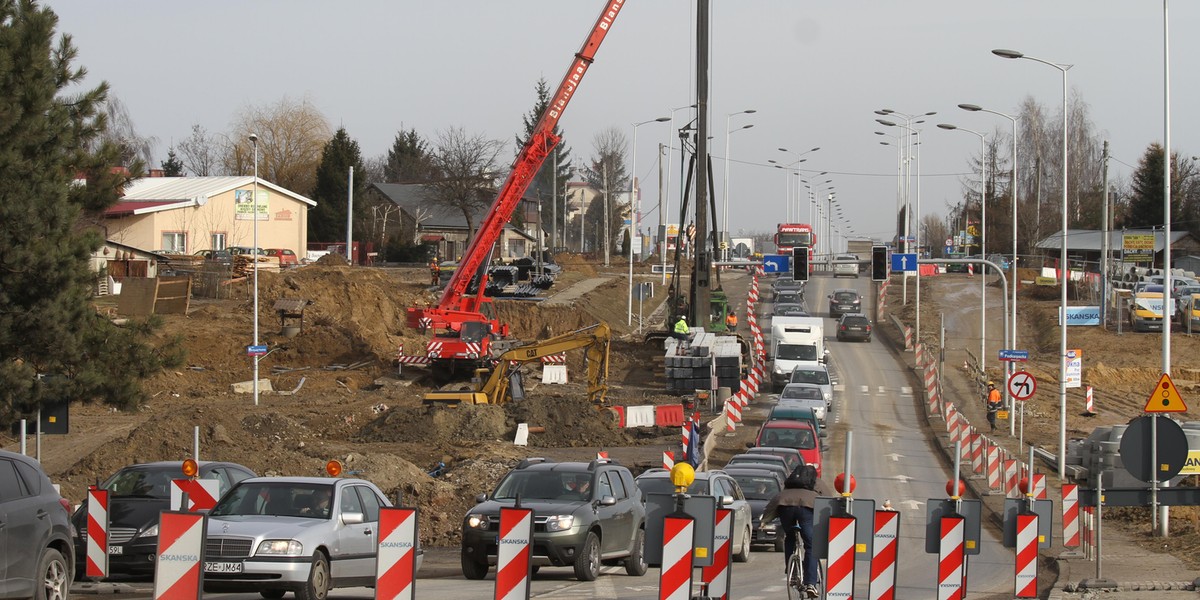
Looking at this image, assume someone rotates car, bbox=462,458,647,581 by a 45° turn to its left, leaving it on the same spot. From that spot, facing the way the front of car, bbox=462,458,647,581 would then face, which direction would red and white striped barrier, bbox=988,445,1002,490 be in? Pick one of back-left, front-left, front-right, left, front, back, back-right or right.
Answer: back-left

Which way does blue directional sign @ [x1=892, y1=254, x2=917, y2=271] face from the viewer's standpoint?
toward the camera

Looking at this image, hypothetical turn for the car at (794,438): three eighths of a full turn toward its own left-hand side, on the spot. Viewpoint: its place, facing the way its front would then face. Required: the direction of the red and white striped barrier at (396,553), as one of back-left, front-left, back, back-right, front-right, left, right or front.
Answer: back-right

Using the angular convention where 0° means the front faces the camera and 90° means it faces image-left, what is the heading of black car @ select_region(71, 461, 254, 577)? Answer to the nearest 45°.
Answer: approximately 45°

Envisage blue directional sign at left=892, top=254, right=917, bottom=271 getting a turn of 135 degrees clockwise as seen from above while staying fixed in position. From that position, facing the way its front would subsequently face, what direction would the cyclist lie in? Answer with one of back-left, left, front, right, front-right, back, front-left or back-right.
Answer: back-left

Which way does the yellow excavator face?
to the viewer's right

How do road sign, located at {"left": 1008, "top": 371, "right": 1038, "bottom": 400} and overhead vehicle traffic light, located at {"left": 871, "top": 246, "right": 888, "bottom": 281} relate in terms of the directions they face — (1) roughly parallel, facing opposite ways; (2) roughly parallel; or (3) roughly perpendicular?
roughly parallel

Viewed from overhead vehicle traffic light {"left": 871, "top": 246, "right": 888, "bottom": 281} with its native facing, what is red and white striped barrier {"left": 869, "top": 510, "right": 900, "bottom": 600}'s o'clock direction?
The red and white striped barrier is roughly at 12 o'clock from the overhead vehicle traffic light.

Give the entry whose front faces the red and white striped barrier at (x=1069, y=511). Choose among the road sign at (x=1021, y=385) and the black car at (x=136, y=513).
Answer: the road sign

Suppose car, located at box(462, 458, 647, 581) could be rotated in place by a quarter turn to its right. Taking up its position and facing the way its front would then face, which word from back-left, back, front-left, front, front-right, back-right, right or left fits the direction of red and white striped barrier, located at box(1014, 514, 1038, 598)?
back-right

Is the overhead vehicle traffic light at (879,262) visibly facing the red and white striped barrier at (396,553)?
yes

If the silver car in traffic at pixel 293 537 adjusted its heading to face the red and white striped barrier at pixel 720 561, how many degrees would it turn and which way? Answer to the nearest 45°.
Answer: approximately 90° to its left

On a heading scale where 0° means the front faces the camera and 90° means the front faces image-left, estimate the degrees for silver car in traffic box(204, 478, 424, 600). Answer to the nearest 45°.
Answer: approximately 45°

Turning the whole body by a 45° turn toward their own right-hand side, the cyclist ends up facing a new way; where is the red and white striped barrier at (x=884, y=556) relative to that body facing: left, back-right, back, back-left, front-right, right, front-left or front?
right

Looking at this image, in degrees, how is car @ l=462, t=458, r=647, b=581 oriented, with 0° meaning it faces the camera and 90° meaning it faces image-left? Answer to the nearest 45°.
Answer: approximately 45°

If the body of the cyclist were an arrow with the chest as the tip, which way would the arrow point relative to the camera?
away from the camera

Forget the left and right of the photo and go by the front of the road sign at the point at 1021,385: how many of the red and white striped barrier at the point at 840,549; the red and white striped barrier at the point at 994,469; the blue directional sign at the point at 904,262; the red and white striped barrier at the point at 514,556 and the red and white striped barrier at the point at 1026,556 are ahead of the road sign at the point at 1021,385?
4
